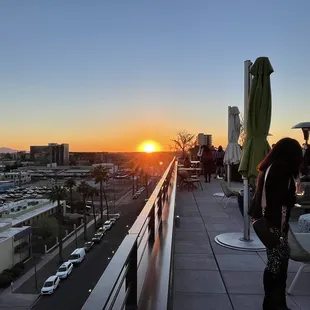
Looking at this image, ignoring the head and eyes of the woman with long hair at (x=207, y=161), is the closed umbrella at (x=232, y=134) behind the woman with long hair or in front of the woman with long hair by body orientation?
behind

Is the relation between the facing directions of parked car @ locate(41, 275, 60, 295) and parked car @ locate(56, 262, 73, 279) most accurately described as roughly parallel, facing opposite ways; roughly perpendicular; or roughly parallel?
roughly parallel

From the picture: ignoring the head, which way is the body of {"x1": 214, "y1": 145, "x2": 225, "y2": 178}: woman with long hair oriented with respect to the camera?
away from the camera

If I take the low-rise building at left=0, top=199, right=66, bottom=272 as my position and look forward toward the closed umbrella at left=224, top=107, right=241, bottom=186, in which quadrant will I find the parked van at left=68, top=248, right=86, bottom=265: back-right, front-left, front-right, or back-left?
front-left

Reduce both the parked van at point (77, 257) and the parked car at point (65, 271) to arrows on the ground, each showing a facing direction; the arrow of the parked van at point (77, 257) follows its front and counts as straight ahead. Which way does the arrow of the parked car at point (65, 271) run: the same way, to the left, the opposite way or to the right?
the same way

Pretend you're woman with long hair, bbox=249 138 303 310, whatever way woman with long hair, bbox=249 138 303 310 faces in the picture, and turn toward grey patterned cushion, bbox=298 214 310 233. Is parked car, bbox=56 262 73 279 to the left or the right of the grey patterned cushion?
left

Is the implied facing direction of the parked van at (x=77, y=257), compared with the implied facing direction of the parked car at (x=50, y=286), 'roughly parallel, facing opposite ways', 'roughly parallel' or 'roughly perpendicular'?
roughly parallel

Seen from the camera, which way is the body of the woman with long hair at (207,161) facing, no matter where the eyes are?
away from the camera
